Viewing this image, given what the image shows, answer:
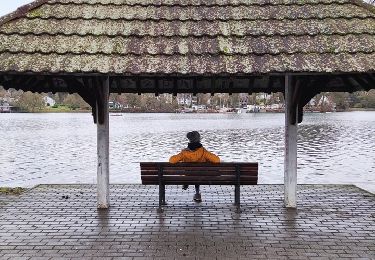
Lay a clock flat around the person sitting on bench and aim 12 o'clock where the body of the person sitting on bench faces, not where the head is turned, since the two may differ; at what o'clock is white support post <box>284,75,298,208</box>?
The white support post is roughly at 3 o'clock from the person sitting on bench.

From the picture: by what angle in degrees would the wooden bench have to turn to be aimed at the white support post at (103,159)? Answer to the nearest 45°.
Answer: approximately 90° to its left

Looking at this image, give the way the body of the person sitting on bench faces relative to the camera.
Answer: away from the camera

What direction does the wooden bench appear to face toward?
away from the camera

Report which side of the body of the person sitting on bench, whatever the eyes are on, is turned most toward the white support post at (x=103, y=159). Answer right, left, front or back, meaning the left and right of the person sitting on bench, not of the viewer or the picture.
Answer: left
